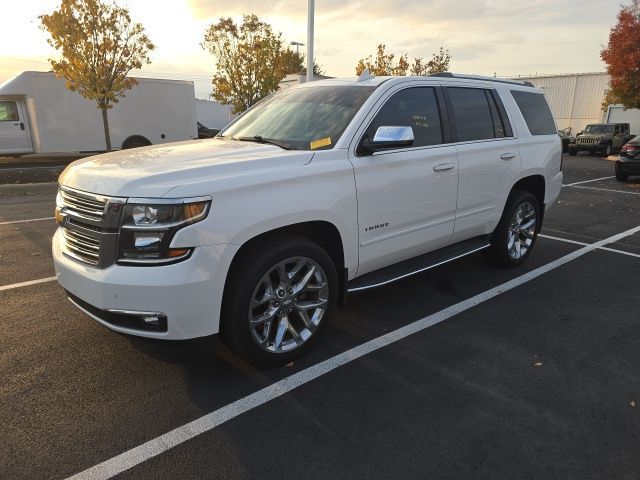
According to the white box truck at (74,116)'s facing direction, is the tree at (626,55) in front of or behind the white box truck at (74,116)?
behind

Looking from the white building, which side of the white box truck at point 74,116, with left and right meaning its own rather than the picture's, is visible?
back

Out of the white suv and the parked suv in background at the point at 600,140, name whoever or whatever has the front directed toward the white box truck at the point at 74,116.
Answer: the parked suv in background

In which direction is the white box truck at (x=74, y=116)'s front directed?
to the viewer's left

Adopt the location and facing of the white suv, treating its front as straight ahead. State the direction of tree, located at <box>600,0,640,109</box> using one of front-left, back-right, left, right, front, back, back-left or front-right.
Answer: back

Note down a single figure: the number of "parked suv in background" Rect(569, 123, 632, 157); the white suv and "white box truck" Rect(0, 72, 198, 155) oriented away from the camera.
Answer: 0

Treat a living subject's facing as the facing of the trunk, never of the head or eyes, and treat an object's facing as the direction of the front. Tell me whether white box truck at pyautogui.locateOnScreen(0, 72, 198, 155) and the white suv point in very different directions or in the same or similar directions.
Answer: same or similar directions

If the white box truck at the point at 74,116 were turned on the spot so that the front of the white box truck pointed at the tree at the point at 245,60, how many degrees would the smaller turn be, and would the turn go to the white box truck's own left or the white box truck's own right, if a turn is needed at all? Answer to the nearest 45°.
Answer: approximately 180°

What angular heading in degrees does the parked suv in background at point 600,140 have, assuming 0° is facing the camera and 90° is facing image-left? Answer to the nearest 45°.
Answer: approximately 45°

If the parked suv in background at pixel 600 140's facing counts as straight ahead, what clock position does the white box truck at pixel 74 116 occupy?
The white box truck is roughly at 12 o'clock from the parked suv in background.

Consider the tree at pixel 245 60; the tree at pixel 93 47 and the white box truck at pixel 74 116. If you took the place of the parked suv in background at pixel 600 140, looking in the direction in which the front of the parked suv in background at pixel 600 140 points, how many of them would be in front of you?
3

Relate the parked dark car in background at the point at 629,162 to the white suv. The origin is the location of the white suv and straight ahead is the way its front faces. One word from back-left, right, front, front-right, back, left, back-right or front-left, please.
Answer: back

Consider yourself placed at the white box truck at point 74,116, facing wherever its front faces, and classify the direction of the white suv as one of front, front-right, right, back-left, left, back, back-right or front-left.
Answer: left

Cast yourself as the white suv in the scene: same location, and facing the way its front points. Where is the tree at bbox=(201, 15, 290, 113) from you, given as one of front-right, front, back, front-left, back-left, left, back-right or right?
back-right
